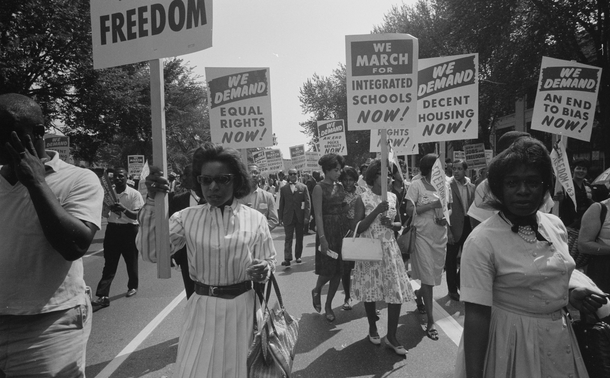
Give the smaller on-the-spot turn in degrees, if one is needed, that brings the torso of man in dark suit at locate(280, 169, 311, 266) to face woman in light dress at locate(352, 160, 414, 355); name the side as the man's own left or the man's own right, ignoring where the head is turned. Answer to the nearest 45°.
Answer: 0° — they already face them

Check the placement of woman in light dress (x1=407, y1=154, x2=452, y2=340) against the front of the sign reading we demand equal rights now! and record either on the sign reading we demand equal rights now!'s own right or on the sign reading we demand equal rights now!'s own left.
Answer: on the sign reading we demand equal rights now!'s own left

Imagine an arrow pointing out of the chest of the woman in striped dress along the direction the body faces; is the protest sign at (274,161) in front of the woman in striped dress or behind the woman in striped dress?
behind

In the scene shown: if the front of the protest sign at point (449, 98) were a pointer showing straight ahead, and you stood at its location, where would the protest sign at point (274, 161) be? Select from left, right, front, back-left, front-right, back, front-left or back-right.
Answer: back-right

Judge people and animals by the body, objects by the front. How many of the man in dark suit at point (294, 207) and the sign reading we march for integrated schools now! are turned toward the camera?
2

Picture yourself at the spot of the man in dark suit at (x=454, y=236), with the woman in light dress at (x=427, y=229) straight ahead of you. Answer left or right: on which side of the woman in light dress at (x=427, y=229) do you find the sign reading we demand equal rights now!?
right
